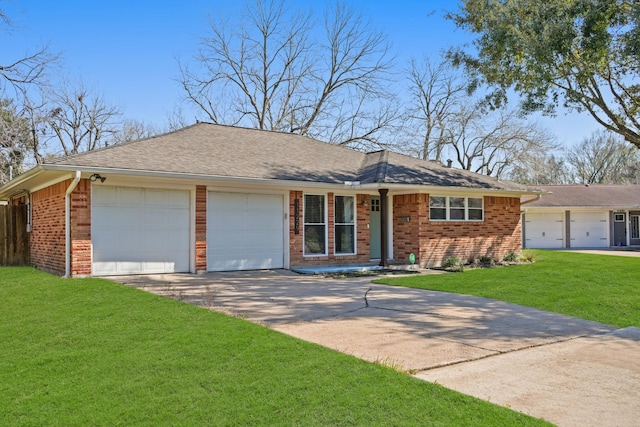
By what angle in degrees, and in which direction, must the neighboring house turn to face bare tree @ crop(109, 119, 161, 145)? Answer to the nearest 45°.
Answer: approximately 90° to its right

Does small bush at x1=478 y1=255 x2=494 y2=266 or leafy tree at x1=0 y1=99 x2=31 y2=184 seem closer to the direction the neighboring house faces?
the small bush

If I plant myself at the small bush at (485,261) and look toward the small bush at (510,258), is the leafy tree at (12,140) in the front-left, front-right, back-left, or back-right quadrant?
back-left

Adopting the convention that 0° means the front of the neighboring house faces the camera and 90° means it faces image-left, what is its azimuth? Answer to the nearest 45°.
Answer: approximately 0°
